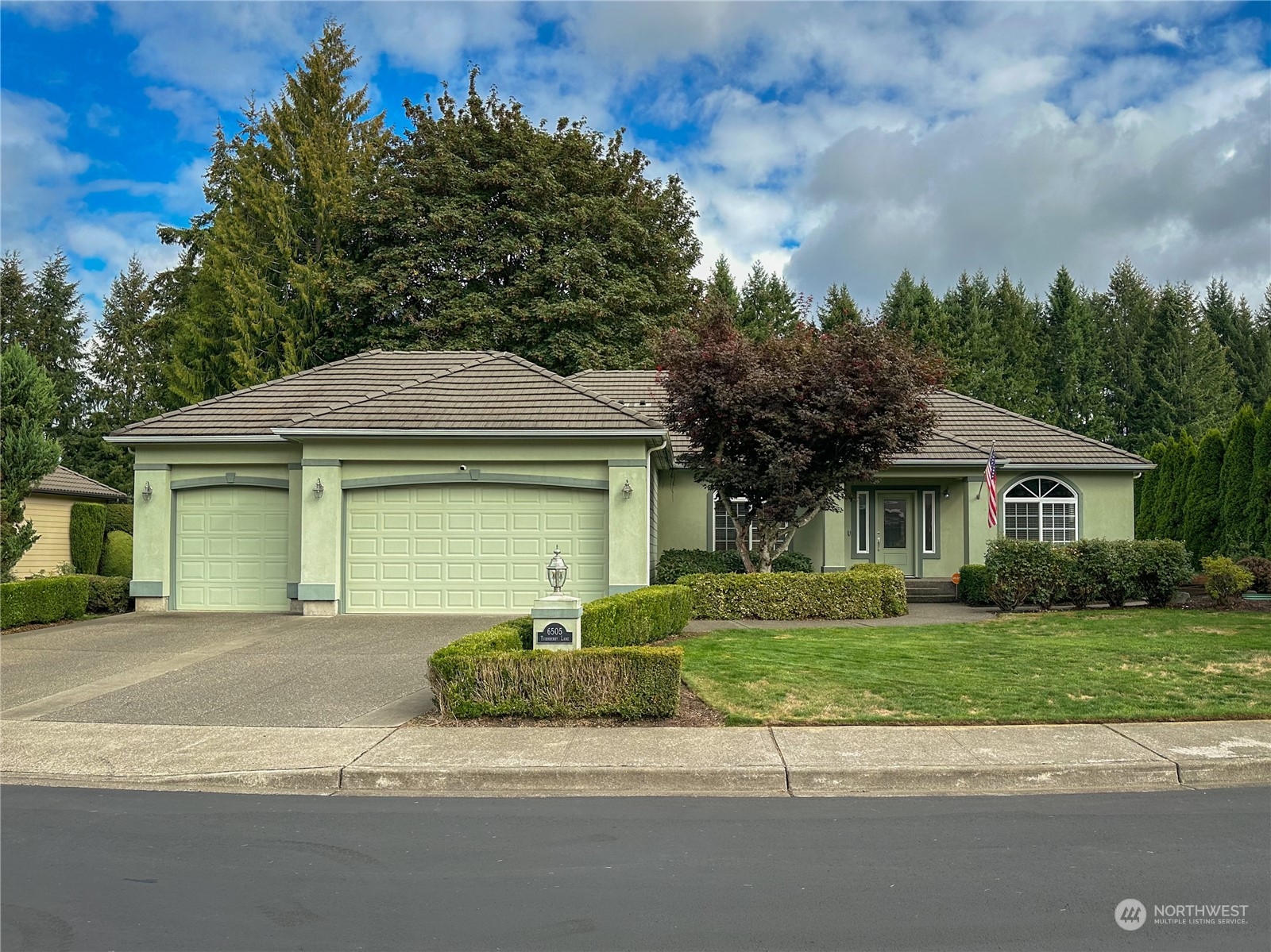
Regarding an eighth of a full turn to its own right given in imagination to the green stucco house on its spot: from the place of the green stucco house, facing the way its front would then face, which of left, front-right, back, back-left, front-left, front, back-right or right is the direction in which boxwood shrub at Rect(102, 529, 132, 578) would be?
right

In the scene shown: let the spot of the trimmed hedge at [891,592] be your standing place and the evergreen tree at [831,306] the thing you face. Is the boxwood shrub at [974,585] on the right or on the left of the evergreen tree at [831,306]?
right

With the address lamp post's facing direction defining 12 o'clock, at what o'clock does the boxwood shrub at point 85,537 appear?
The boxwood shrub is roughly at 5 o'clock from the address lamp post.

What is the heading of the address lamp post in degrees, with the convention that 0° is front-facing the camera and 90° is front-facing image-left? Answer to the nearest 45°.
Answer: approximately 0°

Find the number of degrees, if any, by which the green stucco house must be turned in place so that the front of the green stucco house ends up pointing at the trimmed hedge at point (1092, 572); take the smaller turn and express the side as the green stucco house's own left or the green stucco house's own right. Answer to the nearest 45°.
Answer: approximately 90° to the green stucco house's own left

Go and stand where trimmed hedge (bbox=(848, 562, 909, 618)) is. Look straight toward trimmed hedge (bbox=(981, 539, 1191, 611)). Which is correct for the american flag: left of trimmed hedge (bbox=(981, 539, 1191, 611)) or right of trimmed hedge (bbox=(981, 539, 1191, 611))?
left

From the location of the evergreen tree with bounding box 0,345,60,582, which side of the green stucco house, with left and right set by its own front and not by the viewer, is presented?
right

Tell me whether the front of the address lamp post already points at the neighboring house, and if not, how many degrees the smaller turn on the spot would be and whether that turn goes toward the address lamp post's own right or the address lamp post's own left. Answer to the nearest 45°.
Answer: approximately 135° to the address lamp post's own right

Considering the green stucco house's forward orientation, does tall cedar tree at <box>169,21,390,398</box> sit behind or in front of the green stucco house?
behind

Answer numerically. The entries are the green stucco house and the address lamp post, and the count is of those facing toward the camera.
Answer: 2
